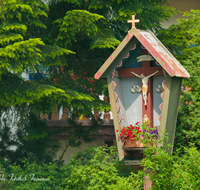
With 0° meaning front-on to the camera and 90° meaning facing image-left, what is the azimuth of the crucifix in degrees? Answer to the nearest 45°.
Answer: approximately 45°

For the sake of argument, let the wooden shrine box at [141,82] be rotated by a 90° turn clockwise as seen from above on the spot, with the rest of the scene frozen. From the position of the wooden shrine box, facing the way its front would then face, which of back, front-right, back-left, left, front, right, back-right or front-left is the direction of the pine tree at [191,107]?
right

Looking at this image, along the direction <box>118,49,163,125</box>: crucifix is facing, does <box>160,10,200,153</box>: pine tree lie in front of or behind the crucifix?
behind

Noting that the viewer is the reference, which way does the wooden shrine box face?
facing the viewer and to the left of the viewer
